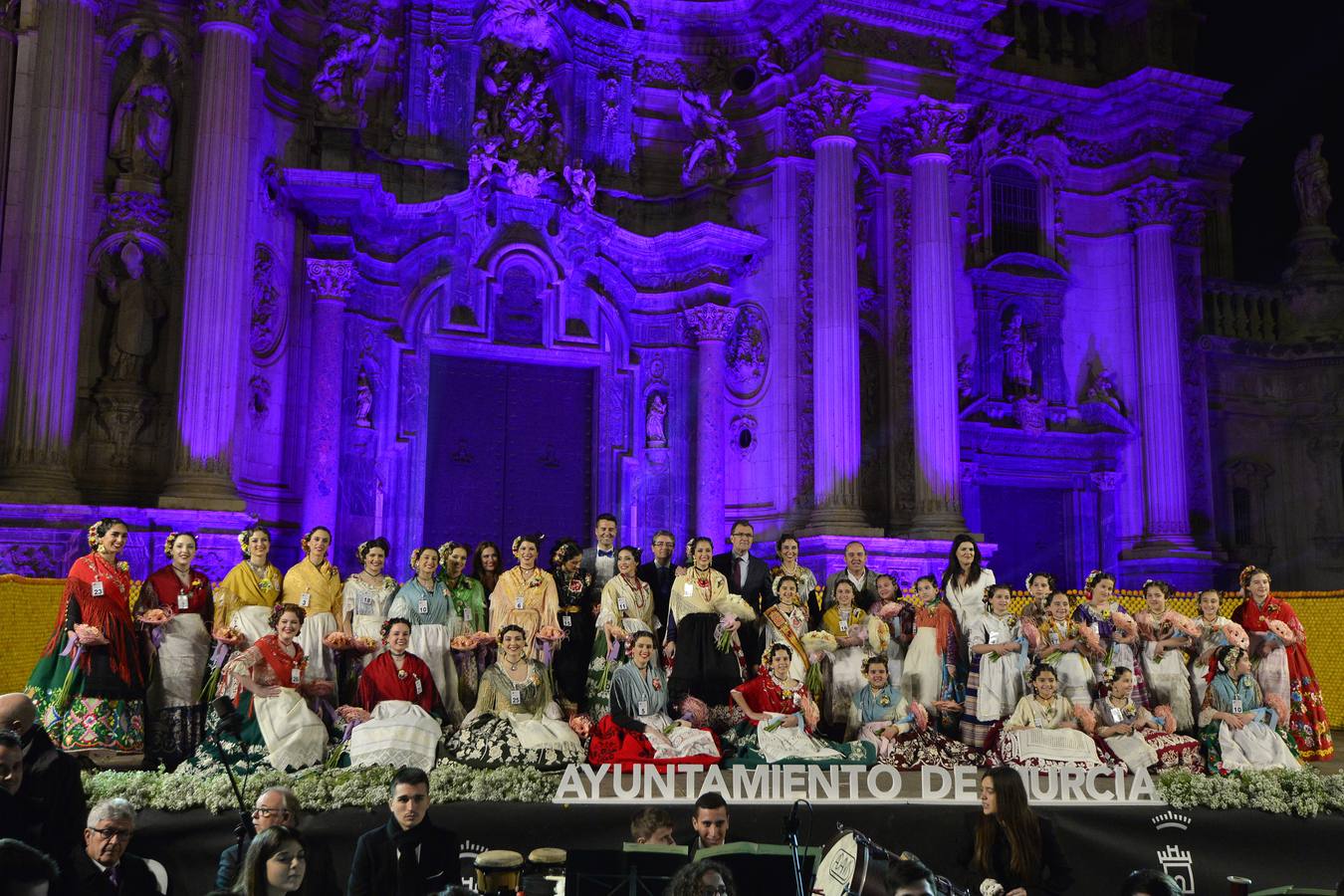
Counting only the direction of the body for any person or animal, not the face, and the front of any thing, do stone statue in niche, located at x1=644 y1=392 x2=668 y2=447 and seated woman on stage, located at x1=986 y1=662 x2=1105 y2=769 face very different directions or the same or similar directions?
same or similar directions

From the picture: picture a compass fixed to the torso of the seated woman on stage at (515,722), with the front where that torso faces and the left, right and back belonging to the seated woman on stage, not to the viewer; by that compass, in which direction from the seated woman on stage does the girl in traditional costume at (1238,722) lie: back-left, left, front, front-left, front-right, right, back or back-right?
left

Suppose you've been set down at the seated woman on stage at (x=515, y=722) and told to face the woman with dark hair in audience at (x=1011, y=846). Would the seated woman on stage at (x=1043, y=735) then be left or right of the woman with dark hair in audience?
left

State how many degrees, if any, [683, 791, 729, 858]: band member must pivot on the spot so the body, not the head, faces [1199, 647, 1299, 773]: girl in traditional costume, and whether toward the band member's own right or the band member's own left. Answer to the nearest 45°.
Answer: approximately 135° to the band member's own left

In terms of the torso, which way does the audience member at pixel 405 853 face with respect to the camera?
toward the camera

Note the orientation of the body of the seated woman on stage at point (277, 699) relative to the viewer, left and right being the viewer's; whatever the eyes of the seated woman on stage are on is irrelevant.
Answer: facing the viewer and to the right of the viewer

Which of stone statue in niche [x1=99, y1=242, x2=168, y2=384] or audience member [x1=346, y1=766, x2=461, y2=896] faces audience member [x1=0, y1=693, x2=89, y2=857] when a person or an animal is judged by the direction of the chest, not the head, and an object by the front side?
the stone statue in niche

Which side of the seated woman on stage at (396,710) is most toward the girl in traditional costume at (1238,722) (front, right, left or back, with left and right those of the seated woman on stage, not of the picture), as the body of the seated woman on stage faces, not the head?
left

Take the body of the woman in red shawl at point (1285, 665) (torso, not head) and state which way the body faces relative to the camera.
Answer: toward the camera

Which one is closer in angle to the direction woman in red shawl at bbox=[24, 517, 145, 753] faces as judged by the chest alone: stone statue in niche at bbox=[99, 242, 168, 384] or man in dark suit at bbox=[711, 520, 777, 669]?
the man in dark suit

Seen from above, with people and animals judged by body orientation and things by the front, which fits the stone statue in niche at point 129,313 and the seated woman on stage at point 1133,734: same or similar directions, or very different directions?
same or similar directions

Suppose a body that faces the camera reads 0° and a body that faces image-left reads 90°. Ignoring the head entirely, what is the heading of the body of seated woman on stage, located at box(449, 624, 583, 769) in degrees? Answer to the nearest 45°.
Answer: approximately 0°

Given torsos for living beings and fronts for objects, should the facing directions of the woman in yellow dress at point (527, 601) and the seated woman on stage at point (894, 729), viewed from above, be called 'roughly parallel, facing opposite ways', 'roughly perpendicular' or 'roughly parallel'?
roughly parallel

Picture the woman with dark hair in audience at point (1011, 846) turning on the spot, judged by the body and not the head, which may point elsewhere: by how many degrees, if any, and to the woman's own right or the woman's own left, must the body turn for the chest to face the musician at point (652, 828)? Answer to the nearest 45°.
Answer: approximately 45° to the woman's own right

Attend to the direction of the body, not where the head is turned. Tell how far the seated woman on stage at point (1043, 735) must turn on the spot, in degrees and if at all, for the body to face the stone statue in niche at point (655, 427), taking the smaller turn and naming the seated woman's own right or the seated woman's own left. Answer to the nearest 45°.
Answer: approximately 135° to the seated woman's own right

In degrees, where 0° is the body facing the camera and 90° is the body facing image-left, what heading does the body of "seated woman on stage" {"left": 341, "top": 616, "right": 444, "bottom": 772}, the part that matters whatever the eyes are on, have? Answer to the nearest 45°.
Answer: approximately 0°

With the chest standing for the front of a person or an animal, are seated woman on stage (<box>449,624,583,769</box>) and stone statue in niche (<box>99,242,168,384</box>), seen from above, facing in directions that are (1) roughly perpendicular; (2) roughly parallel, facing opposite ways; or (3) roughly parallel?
roughly parallel
